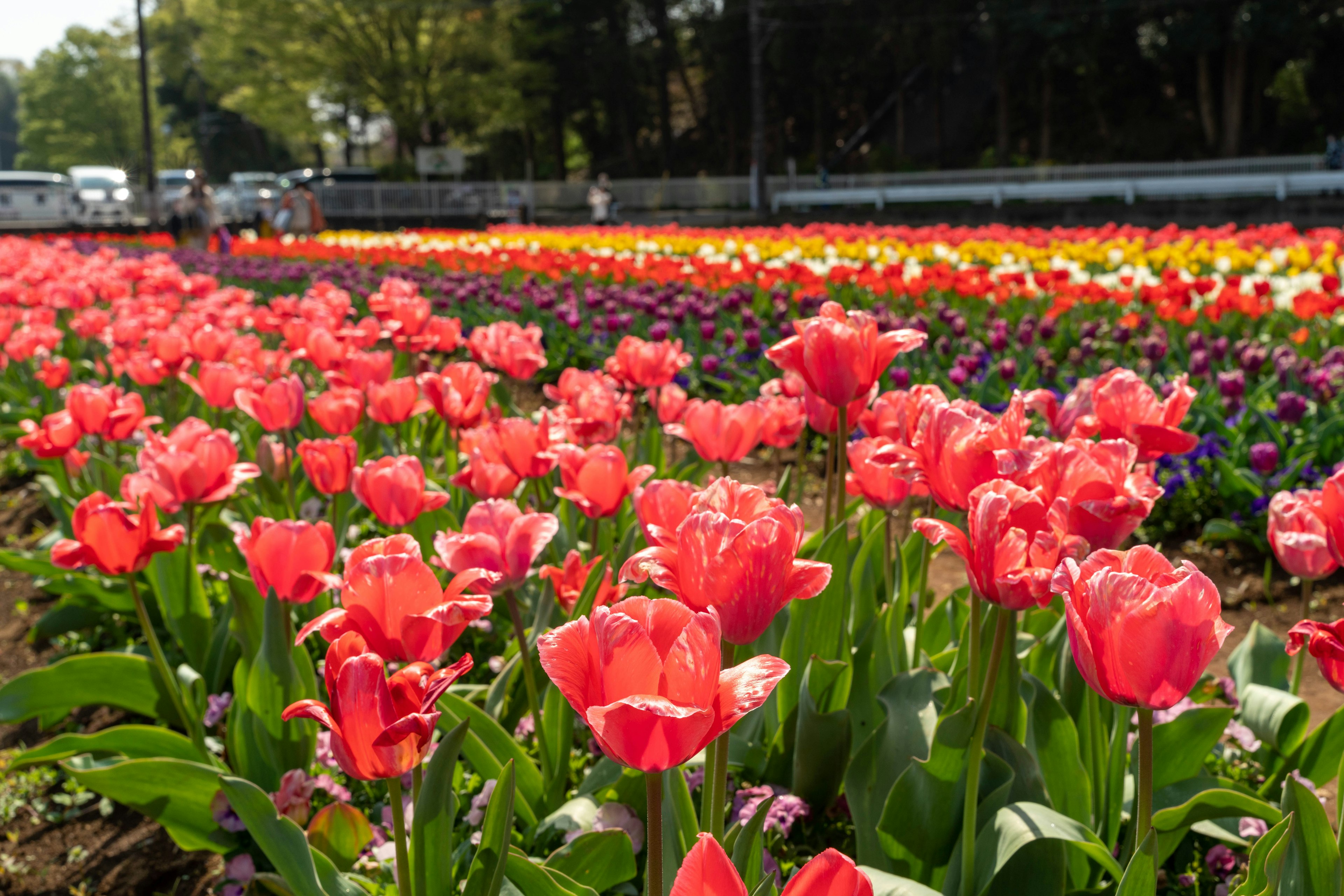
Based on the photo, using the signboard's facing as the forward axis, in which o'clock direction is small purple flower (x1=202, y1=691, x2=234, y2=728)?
The small purple flower is roughly at 12 o'clock from the signboard.

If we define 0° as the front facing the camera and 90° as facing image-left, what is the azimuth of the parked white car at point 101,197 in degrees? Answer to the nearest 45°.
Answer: approximately 0°

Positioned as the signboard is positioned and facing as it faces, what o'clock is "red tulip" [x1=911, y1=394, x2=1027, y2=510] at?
The red tulip is roughly at 12 o'clock from the signboard.

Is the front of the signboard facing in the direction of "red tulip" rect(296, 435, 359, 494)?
yes

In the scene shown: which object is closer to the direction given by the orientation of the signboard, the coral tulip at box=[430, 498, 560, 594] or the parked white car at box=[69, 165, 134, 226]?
the coral tulip

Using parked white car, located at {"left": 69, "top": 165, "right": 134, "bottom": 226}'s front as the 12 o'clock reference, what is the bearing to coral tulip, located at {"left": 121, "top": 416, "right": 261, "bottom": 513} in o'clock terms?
The coral tulip is roughly at 12 o'clock from the parked white car.

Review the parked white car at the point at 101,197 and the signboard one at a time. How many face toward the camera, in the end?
2

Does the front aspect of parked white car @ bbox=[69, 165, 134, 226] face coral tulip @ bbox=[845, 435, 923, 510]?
yes

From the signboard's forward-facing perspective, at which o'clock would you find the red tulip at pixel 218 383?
The red tulip is roughly at 12 o'clock from the signboard.

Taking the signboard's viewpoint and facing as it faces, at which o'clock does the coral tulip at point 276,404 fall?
The coral tulip is roughly at 12 o'clock from the signboard.
